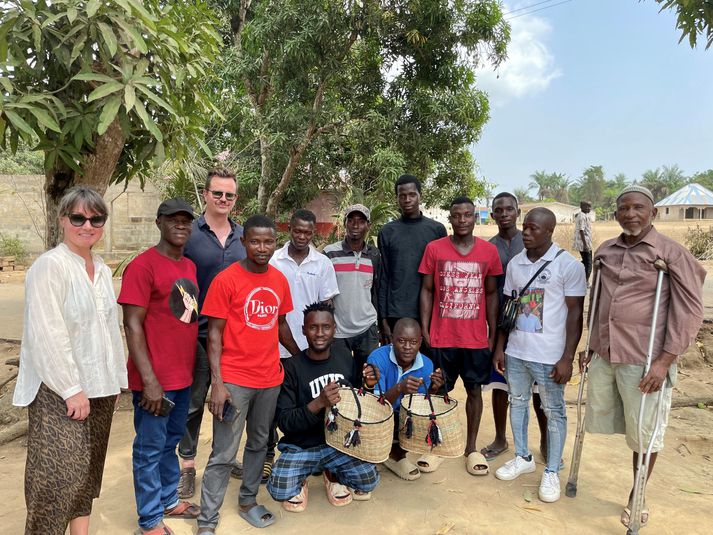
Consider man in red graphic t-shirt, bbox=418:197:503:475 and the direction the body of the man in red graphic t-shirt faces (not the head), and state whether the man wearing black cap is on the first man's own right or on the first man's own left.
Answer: on the first man's own right

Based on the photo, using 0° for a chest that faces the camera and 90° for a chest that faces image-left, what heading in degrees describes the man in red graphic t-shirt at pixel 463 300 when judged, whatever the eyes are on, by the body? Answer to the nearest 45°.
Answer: approximately 0°

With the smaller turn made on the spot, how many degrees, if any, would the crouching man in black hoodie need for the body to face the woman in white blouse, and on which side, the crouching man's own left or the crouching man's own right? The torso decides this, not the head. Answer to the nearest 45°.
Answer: approximately 45° to the crouching man's own right

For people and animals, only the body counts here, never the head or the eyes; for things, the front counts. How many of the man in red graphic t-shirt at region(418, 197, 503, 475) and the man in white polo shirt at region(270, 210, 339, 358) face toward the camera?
2

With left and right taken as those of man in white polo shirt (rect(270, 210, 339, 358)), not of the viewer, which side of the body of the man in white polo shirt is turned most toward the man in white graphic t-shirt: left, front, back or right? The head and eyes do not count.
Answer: left
